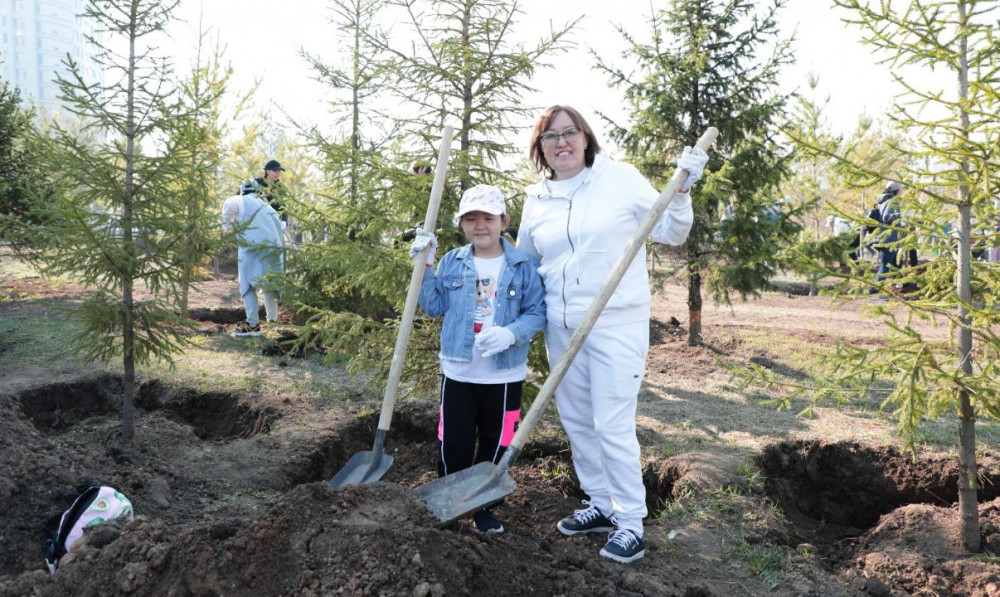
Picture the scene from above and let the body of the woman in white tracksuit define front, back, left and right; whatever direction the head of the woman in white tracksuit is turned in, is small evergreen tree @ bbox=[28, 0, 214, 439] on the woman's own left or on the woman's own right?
on the woman's own right

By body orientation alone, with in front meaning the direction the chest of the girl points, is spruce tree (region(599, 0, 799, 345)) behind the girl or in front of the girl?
behind

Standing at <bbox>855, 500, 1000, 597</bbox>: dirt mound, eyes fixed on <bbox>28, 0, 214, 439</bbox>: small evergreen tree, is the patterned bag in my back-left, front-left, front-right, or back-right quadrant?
front-left

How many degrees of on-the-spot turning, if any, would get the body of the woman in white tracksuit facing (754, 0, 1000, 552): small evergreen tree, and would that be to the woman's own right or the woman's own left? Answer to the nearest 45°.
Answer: approximately 135° to the woman's own left

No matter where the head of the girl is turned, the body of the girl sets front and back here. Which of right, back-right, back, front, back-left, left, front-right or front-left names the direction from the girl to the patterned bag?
right

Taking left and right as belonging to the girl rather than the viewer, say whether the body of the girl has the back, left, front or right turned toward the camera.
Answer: front

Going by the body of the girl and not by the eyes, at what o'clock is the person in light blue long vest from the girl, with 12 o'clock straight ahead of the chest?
The person in light blue long vest is roughly at 5 o'clock from the girl.

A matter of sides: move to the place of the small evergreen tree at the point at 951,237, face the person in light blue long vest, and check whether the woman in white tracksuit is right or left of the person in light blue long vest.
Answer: left

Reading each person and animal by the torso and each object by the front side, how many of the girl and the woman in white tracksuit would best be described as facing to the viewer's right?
0

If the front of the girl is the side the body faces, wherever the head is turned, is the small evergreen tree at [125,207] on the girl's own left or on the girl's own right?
on the girl's own right

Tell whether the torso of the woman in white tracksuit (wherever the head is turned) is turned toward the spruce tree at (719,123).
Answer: no

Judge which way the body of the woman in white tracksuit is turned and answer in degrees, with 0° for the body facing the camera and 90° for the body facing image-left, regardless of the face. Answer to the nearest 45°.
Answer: approximately 45°

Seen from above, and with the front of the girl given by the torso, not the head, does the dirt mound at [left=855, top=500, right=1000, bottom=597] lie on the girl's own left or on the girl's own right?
on the girl's own left
